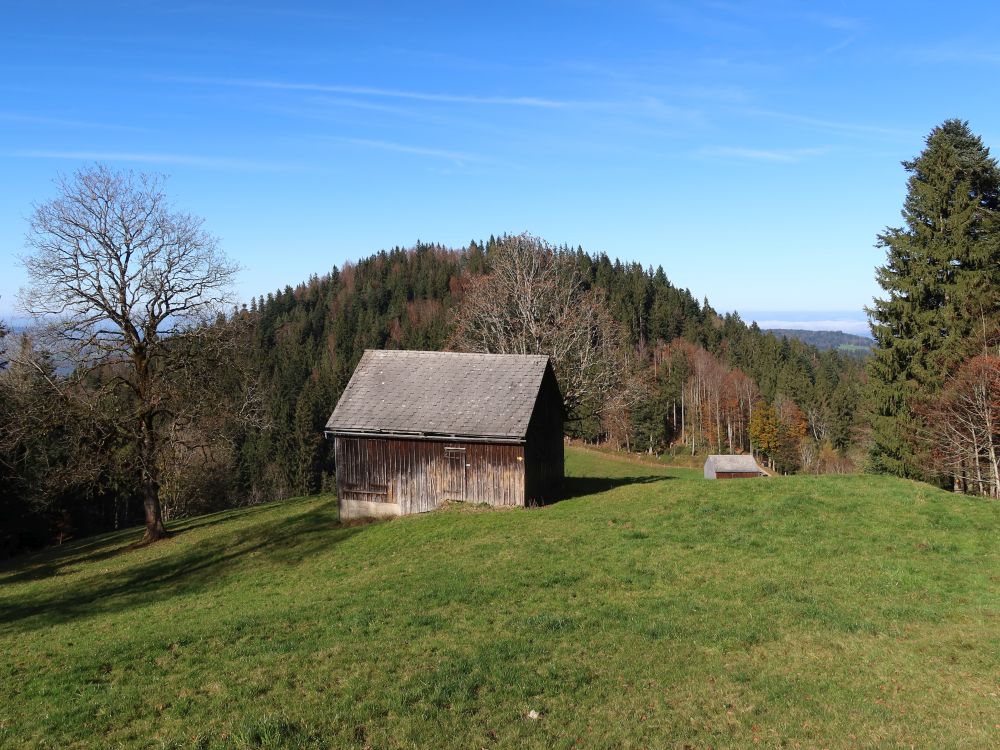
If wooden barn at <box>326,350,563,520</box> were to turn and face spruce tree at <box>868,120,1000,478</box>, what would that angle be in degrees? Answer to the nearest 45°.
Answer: approximately 90° to its left

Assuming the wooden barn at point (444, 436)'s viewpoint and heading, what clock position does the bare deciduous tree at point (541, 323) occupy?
The bare deciduous tree is roughly at 7 o'clock from the wooden barn.

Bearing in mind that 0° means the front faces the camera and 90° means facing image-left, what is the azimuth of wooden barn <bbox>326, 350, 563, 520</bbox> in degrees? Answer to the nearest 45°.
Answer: approximately 0°

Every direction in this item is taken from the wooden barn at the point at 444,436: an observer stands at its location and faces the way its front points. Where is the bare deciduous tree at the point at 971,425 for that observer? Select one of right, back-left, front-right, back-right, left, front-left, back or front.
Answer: left
